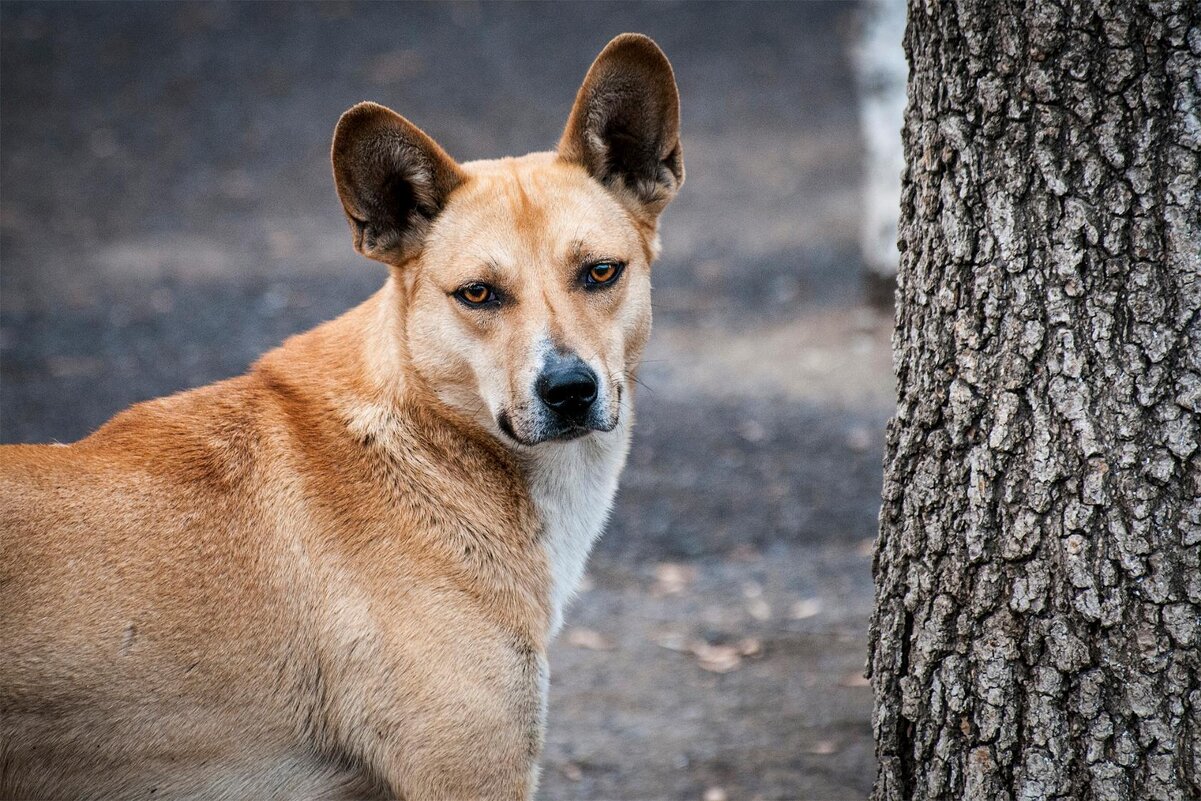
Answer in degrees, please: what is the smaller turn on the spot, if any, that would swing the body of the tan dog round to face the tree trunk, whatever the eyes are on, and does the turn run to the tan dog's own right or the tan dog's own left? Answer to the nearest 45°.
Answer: approximately 45° to the tan dog's own right

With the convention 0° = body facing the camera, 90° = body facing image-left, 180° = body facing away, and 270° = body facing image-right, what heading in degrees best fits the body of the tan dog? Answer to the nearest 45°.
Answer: approximately 270°
